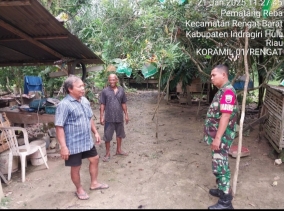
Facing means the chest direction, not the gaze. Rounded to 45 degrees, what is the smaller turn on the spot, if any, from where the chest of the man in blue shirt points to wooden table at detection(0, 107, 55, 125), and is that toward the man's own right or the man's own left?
approximately 135° to the man's own left

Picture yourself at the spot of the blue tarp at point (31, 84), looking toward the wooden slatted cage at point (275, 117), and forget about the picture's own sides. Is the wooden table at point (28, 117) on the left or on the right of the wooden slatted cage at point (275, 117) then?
right

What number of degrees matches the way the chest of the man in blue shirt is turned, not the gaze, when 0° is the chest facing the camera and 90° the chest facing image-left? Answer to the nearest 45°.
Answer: approximately 315°

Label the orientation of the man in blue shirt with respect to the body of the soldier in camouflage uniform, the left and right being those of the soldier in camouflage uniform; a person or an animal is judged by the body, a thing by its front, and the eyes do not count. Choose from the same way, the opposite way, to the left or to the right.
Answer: the opposite way

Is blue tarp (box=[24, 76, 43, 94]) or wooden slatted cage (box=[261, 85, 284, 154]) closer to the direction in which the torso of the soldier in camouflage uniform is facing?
the blue tarp

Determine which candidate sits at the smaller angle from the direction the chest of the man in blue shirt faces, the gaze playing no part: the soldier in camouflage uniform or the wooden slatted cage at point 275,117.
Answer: the soldier in camouflage uniform

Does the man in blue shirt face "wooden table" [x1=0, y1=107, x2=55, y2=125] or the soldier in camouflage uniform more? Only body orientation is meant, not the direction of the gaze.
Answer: the soldier in camouflage uniform

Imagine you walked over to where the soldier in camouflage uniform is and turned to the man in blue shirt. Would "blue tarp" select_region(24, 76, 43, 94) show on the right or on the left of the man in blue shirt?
right

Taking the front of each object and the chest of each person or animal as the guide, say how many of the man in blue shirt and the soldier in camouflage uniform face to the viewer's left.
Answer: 1

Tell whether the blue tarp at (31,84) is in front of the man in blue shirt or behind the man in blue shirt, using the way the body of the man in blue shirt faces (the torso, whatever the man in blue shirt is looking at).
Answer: behind

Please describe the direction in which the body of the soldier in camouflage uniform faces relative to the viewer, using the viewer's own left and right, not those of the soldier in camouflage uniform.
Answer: facing to the left of the viewer

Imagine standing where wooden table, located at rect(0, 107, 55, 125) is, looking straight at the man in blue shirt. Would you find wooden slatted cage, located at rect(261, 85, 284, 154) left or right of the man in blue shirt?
left
